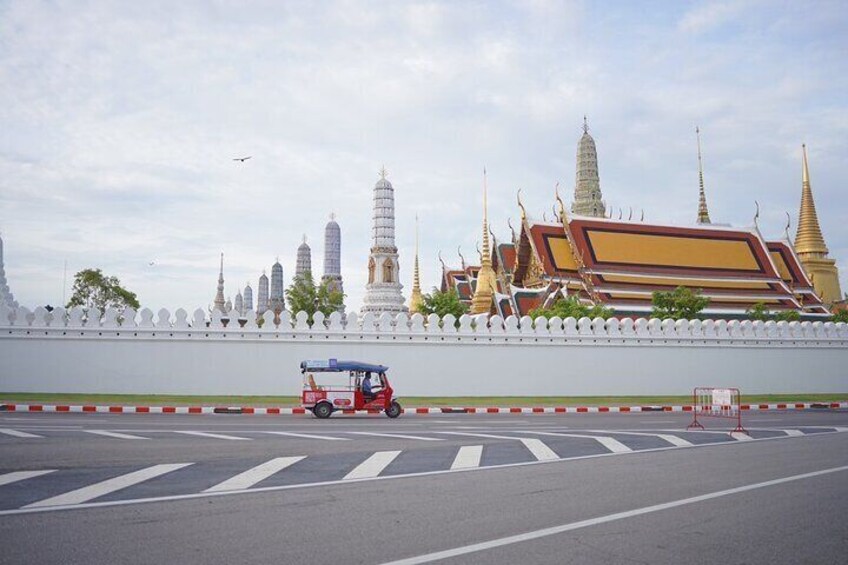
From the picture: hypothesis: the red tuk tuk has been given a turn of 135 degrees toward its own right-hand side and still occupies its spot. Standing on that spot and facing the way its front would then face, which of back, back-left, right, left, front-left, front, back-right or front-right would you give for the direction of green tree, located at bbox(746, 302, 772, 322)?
back

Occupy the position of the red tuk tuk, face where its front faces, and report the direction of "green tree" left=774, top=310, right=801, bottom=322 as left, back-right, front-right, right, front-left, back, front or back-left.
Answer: front-left

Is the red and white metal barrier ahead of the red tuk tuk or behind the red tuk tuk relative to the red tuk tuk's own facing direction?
ahead

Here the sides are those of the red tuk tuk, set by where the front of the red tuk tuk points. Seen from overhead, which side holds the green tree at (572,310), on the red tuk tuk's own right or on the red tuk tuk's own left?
on the red tuk tuk's own left

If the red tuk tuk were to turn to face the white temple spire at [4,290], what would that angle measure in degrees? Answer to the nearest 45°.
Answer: approximately 135° to its left

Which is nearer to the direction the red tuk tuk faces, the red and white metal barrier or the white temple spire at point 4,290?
the red and white metal barrier

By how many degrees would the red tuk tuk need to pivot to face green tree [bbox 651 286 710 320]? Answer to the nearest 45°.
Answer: approximately 45° to its left

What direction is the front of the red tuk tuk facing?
to the viewer's right

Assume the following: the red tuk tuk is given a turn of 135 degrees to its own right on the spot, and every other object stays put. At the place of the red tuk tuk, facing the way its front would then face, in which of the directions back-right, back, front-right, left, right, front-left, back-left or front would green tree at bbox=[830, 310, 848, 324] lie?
back
